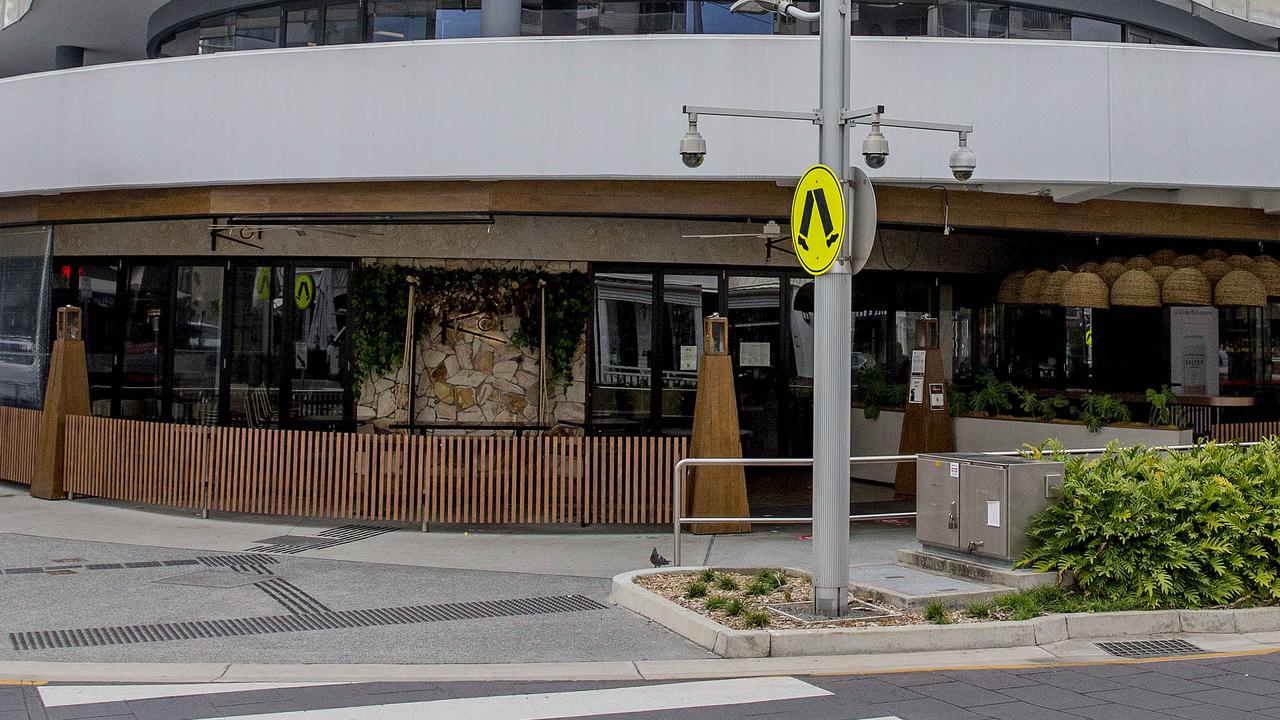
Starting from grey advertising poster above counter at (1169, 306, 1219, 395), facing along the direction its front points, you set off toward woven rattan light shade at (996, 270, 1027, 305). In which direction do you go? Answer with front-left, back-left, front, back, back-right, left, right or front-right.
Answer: front-right

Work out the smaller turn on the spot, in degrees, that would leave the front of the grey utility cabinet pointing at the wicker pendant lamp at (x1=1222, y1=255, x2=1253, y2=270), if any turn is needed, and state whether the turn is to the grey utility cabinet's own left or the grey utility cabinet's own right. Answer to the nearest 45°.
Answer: approximately 180°

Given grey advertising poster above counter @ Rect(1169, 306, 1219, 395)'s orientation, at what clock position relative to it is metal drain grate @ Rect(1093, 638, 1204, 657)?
The metal drain grate is roughly at 12 o'clock from the grey advertising poster above counter.

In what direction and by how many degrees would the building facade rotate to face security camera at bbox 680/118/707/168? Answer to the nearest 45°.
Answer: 0° — it already faces it

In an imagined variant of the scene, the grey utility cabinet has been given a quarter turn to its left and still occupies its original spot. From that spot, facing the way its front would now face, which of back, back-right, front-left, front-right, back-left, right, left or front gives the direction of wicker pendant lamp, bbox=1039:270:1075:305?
back-left

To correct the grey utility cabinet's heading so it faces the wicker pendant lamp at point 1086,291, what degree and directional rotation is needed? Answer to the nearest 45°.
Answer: approximately 135° to its right

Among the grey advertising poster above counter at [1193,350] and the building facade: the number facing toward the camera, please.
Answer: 2

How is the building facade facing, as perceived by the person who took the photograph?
facing the viewer

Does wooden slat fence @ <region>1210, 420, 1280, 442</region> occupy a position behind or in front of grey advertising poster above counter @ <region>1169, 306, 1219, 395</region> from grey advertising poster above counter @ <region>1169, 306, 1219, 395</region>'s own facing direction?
in front

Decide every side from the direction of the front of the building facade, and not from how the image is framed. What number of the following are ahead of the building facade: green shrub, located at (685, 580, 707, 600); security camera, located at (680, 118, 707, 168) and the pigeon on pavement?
3

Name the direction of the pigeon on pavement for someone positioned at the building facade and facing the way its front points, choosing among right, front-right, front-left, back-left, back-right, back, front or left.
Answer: front

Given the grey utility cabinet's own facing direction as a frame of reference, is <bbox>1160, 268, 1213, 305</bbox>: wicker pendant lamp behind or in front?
behind
